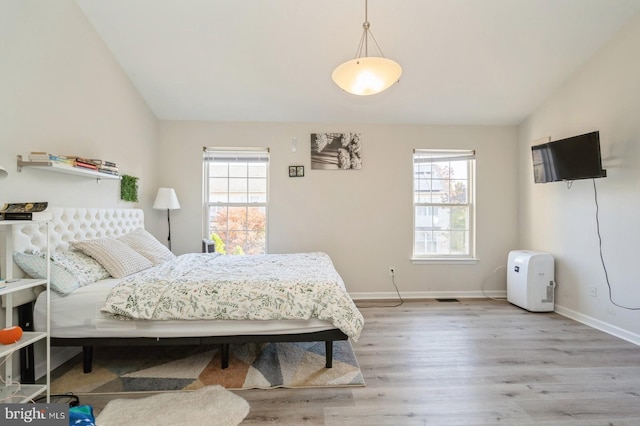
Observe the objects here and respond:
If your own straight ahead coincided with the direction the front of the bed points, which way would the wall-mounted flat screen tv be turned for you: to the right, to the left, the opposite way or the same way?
the opposite way

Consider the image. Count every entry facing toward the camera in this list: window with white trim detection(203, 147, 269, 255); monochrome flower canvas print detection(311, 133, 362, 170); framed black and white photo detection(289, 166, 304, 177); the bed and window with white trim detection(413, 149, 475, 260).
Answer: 4

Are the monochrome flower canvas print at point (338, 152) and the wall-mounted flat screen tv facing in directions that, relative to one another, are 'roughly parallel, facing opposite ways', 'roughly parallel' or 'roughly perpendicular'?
roughly perpendicular

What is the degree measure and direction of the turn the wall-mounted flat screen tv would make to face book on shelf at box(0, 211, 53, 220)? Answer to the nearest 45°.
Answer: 0° — it already faces it

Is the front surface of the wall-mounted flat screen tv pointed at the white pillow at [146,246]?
yes

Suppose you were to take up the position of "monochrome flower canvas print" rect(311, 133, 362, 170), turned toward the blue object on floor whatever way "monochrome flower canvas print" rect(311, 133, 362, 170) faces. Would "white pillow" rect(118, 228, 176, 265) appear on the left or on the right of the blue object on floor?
right

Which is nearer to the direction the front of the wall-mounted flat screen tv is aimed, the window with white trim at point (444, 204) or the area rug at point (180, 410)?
the area rug

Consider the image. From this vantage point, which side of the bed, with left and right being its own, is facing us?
right

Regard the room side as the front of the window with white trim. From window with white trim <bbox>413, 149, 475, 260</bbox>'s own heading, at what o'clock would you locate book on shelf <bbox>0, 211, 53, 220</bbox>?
The book on shelf is roughly at 1 o'clock from the window with white trim.
